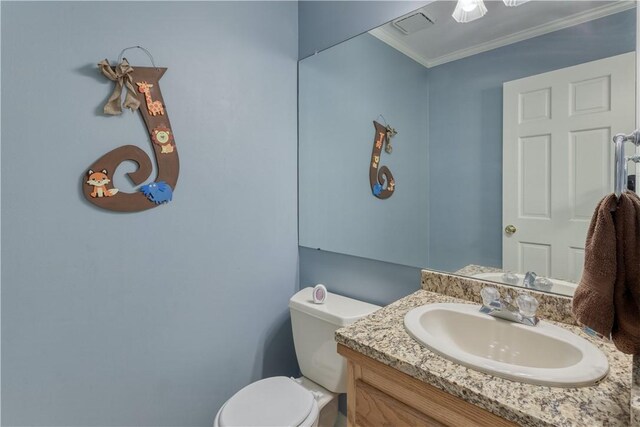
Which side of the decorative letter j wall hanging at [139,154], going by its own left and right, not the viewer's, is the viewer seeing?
front

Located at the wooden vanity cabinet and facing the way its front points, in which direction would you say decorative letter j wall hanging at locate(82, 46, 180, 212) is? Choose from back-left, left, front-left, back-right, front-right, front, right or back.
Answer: front-right

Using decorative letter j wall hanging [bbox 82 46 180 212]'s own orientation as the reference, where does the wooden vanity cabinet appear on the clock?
The wooden vanity cabinet is roughly at 11 o'clock from the decorative letter j wall hanging.

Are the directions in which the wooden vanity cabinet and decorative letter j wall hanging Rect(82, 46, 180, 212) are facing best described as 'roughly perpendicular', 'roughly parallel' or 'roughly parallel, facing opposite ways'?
roughly perpendicular

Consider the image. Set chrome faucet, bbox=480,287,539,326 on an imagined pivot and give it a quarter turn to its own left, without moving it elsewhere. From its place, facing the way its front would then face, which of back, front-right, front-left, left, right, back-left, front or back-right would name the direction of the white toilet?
back-right

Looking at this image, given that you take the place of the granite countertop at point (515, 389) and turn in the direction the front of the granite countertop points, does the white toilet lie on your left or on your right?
on your right

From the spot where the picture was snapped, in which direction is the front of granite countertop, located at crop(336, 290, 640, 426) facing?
facing the viewer and to the left of the viewer

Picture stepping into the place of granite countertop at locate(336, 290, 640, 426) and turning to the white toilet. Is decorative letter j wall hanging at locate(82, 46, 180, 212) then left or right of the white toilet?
left

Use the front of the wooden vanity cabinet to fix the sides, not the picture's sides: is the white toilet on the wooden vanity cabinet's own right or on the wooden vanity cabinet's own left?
on the wooden vanity cabinet's own right

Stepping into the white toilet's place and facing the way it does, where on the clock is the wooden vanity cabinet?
The wooden vanity cabinet is roughly at 10 o'clock from the white toilet.

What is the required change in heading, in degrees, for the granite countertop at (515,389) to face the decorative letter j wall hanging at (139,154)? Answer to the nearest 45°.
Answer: approximately 45° to its right
